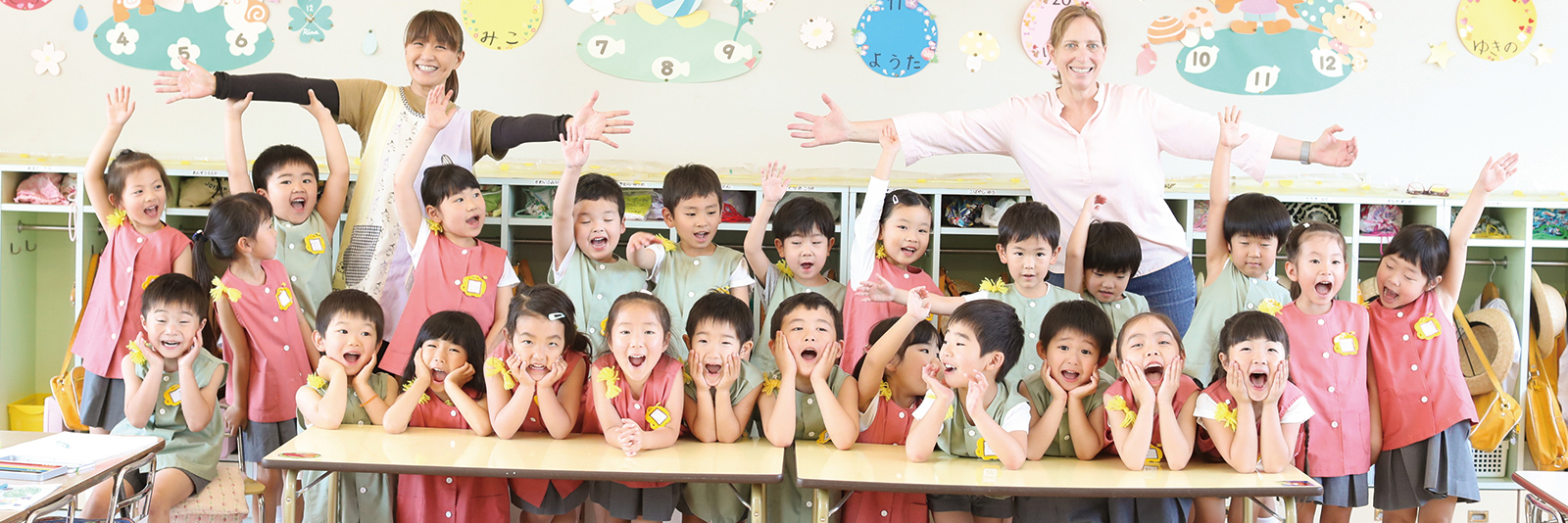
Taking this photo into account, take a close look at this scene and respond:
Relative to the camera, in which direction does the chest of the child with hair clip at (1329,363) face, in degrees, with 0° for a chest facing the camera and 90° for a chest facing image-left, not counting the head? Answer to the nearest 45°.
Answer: approximately 0°

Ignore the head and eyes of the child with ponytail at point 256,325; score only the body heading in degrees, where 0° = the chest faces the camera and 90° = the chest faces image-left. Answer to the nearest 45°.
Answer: approximately 315°

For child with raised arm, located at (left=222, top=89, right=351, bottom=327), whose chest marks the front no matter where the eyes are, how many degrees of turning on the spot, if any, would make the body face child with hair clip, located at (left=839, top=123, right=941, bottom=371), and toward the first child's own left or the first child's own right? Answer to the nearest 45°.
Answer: approximately 45° to the first child's own left

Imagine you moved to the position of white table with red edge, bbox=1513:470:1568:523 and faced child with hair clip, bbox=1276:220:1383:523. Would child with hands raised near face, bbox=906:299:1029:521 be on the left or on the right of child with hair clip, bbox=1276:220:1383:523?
left

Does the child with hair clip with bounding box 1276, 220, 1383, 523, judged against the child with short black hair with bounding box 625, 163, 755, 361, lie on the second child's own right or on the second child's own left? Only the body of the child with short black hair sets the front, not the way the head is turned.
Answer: on the second child's own left

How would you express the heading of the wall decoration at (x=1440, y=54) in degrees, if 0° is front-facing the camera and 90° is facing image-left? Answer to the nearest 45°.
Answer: approximately 0°
